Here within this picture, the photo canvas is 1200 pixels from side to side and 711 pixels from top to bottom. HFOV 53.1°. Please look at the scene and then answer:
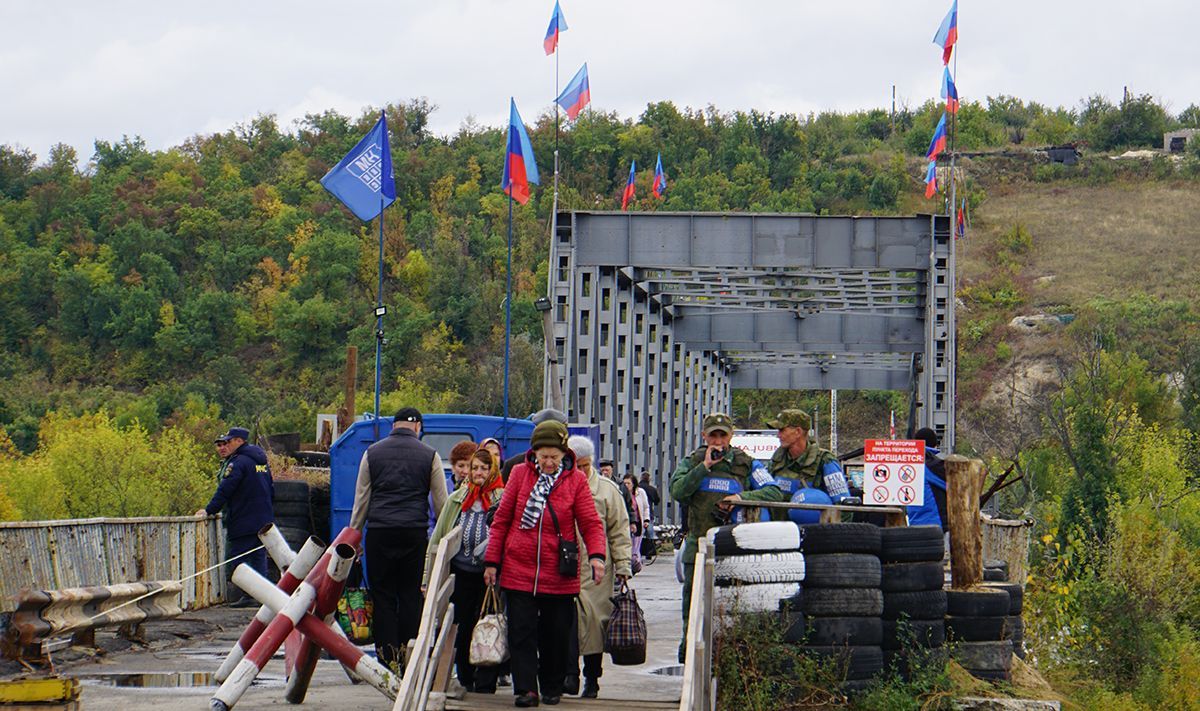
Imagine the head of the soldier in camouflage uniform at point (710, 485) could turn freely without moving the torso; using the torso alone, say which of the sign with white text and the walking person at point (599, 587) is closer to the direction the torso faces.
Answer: the walking person

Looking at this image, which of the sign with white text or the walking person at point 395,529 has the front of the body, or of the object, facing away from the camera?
the walking person

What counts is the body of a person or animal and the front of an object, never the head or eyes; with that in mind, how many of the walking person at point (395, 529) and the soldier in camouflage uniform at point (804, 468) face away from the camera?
1

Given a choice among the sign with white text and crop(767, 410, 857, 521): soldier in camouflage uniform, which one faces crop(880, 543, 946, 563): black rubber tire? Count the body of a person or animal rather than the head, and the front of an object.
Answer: the sign with white text

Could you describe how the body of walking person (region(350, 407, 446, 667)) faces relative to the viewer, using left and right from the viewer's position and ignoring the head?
facing away from the viewer

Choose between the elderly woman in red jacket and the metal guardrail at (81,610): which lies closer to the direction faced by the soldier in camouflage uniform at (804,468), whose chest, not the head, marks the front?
the elderly woman in red jacket

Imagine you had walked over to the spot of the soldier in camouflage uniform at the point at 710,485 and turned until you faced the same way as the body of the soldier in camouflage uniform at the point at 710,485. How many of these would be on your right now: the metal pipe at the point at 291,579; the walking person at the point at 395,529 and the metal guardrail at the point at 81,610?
3
